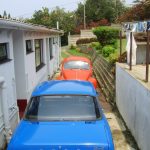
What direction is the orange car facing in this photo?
toward the camera

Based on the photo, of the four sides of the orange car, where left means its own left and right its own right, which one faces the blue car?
front

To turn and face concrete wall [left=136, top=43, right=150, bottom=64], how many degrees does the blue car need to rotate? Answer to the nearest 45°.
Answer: approximately 45° to its right

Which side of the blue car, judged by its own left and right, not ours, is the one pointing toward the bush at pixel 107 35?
front

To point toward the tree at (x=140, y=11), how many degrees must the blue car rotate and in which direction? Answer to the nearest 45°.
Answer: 0° — it already faces it

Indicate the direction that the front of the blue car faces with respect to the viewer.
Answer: facing away from the viewer

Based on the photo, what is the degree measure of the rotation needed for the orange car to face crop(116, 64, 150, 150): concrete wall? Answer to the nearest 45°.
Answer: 0° — it already faces it

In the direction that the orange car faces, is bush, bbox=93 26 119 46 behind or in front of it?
behind

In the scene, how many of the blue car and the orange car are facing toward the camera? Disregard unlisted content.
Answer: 1

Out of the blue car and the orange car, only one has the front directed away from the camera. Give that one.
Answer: the blue car

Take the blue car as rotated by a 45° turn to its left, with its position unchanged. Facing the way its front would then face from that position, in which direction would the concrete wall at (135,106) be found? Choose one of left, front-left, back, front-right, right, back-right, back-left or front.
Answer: right
